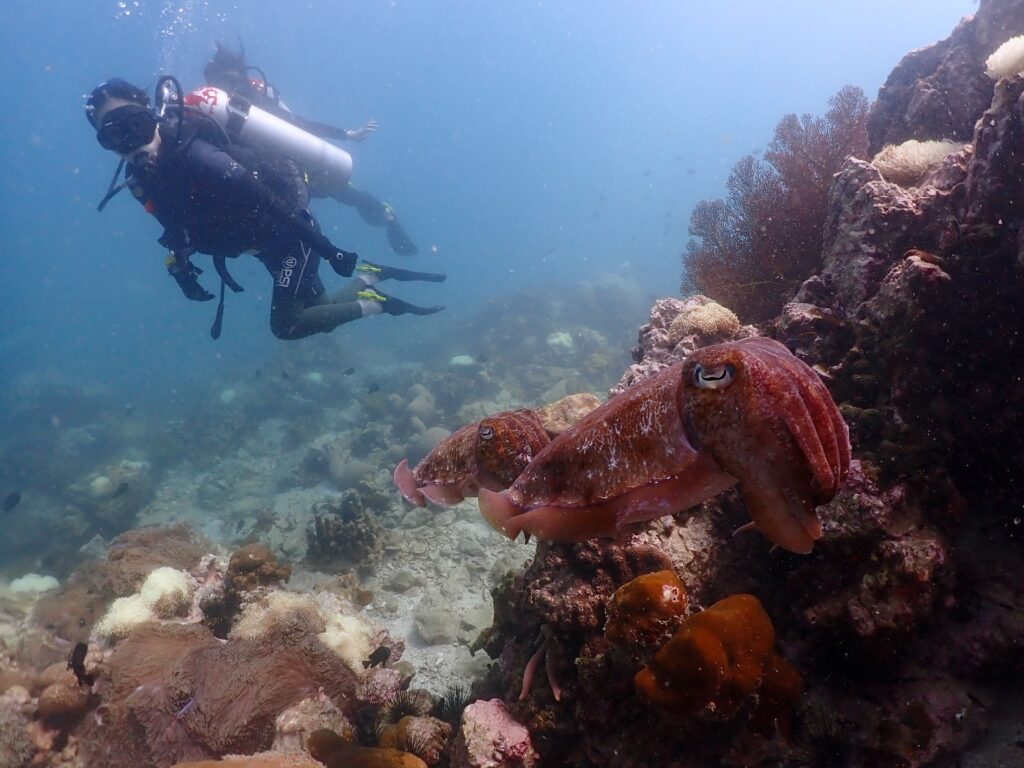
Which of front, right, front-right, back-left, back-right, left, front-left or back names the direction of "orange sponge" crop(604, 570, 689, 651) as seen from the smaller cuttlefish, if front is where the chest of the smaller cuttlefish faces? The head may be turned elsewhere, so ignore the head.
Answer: front-right

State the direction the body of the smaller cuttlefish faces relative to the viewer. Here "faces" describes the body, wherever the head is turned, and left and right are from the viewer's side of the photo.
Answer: facing to the right of the viewer

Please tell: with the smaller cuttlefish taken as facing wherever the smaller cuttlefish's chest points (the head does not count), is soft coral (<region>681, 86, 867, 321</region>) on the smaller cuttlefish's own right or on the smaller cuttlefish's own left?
on the smaller cuttlefish's own left

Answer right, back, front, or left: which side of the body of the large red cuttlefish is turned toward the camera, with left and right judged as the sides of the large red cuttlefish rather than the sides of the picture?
right

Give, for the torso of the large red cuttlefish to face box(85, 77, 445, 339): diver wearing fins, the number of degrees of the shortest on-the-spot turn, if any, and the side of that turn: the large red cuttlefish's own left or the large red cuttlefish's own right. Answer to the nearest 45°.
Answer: approximately 135° to the large red cuttlefish's own left

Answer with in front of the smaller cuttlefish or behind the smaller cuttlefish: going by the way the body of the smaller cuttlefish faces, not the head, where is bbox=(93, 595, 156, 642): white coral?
behind
